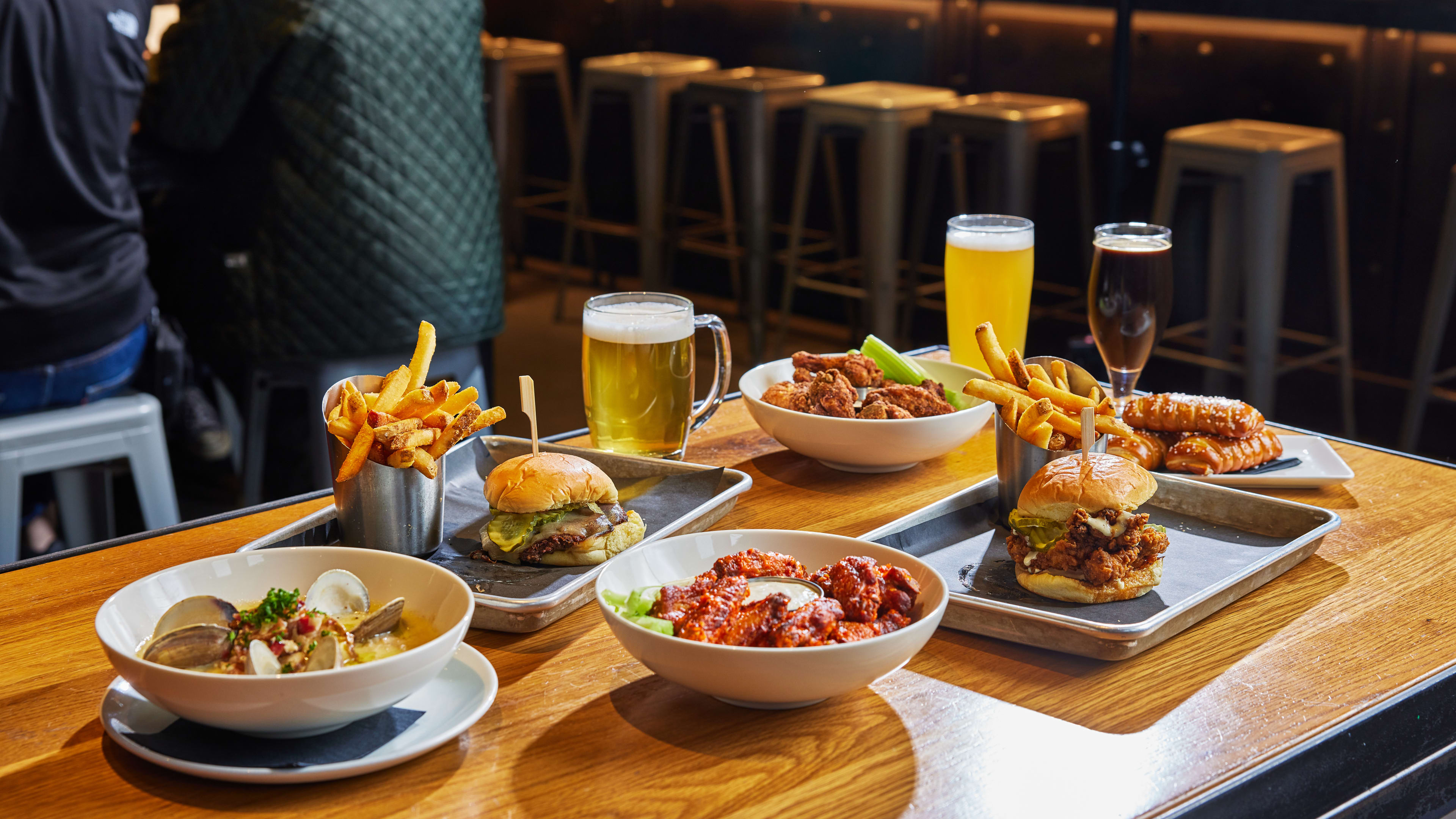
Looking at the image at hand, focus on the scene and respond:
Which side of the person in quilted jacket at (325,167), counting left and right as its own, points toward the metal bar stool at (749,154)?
right

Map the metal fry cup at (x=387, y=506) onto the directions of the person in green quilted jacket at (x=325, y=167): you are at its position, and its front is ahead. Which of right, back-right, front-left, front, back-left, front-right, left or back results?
back-left

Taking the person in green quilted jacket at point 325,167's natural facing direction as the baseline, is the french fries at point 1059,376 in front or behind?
behind

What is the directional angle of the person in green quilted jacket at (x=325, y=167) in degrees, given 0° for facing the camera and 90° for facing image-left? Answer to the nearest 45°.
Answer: approximately 135°

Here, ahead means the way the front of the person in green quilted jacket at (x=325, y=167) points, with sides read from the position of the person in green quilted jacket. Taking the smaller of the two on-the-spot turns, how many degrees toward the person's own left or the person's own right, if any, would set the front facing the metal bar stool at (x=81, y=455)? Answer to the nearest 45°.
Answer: approximately 90° to the person's own left

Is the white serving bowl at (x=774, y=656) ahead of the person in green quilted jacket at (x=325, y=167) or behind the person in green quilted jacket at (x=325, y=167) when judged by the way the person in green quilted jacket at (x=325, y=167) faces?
behind

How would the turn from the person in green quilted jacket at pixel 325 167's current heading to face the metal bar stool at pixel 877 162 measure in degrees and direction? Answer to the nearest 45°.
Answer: approximately 90° to its right

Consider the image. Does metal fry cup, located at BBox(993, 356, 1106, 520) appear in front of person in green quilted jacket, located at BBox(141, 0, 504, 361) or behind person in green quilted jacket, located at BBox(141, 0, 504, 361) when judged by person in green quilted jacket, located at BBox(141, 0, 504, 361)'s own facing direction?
behind

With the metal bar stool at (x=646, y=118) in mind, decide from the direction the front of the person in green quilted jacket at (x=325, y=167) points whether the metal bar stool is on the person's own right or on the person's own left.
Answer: on the person's own right
